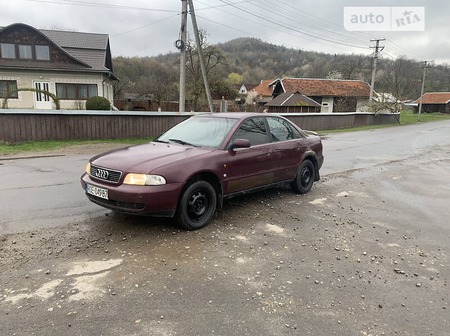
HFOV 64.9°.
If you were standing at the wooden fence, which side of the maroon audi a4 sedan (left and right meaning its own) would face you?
right

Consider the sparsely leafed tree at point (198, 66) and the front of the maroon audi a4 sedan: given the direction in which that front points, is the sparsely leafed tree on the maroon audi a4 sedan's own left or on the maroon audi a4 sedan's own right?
on the maroon audi a4 sedan's own right

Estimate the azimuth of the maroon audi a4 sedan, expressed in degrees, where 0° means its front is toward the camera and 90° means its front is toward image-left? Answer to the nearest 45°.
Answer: approximately 45°
